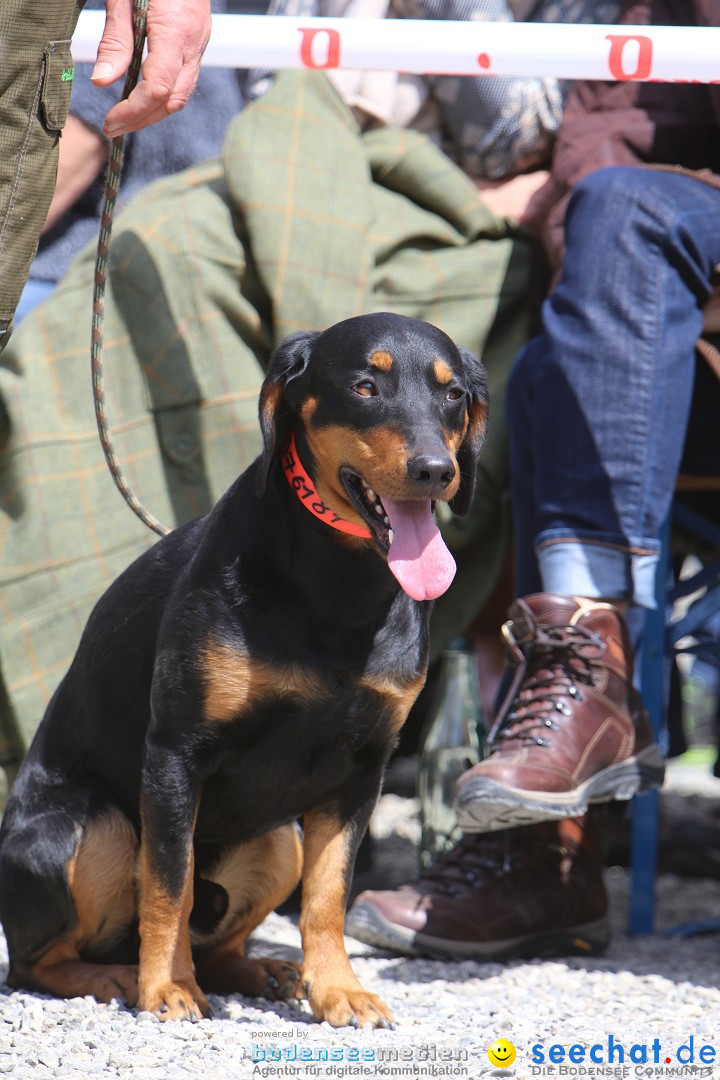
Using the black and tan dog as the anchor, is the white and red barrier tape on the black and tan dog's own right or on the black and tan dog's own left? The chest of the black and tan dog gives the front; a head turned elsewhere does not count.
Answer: on the black and tan dog's own left

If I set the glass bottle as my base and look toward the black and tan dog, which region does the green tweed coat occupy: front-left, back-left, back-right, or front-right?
back-right

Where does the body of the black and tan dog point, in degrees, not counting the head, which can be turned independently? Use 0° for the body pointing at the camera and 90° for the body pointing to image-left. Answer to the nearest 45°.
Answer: approximately 315°

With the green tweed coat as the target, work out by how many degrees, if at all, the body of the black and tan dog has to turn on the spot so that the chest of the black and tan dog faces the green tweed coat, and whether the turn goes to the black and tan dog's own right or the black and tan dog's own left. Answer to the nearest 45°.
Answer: approximately 135° to the black and tan dog's own left
